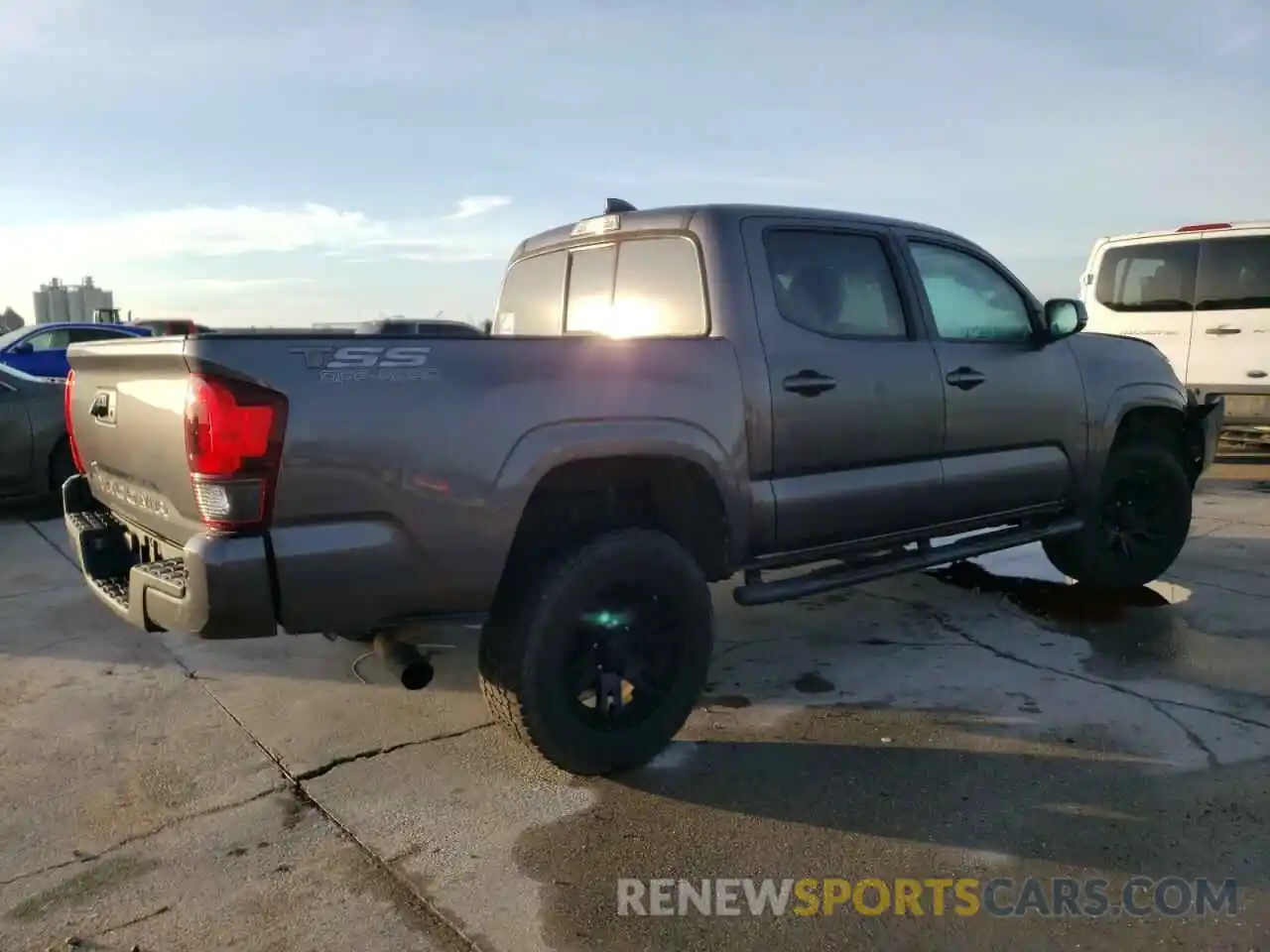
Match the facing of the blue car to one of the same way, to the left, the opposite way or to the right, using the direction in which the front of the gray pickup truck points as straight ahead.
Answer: the opposite way

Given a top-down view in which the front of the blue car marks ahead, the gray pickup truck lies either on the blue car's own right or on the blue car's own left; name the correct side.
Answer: on the blue car's own left

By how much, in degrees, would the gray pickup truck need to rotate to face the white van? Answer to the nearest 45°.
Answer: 0° — it already faces it

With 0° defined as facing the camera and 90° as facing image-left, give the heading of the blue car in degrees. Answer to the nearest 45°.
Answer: approximately 90°

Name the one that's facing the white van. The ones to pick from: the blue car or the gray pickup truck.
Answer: the gray pickup truck

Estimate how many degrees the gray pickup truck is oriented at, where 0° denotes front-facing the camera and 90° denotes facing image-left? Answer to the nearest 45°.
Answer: approximately 225°

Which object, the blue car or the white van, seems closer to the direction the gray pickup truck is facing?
the white van

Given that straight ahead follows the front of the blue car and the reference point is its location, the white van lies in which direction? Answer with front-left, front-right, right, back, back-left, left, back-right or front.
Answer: back-left

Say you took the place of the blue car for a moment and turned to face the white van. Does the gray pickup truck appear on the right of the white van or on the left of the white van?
right

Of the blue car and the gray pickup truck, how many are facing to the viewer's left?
1

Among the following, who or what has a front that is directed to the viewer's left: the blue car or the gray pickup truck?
the blue car
